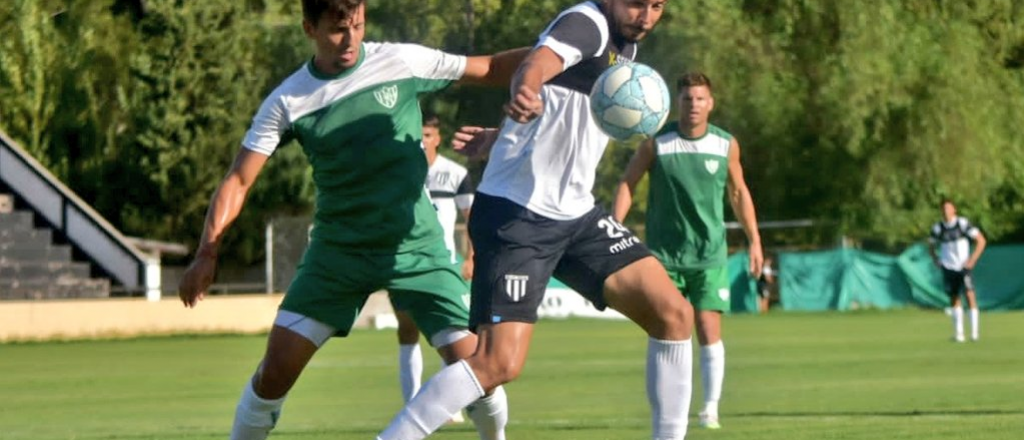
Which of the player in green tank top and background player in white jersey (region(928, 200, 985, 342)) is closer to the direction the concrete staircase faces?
the background player in white jersey

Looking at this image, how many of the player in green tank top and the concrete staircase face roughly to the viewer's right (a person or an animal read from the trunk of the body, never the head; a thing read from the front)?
1

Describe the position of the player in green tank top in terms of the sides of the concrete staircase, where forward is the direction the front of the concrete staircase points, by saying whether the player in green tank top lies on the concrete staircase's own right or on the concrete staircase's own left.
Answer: on the concrete staircase's own right

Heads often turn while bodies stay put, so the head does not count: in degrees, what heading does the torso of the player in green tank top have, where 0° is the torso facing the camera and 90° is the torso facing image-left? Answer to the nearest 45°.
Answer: approximately 0°

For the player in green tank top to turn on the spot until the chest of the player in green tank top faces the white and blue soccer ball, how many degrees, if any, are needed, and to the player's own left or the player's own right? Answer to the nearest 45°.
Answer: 0° — they already face it

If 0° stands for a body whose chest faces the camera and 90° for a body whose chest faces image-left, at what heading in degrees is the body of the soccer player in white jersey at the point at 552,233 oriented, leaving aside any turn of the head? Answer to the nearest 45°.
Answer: approximately 315°

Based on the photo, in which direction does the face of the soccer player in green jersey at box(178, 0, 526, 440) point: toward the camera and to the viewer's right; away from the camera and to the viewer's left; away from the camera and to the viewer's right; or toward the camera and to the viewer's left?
toward the camera and to the viewer's right

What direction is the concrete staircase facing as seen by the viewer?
to the viewer's right
